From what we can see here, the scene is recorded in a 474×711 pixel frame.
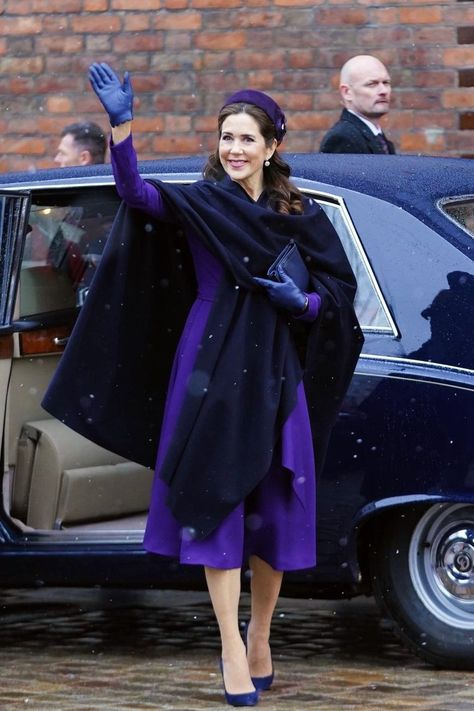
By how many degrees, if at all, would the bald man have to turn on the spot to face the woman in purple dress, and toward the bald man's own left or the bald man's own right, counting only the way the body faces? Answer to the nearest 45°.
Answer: approximately 45° to the bald man's own right

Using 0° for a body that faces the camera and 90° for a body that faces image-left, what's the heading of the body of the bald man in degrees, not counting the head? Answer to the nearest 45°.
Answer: approximately 315°

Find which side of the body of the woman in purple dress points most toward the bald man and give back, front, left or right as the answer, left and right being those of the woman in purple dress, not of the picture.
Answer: back

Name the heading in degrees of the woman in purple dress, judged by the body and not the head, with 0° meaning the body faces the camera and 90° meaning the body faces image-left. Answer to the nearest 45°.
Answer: approximately 0°
